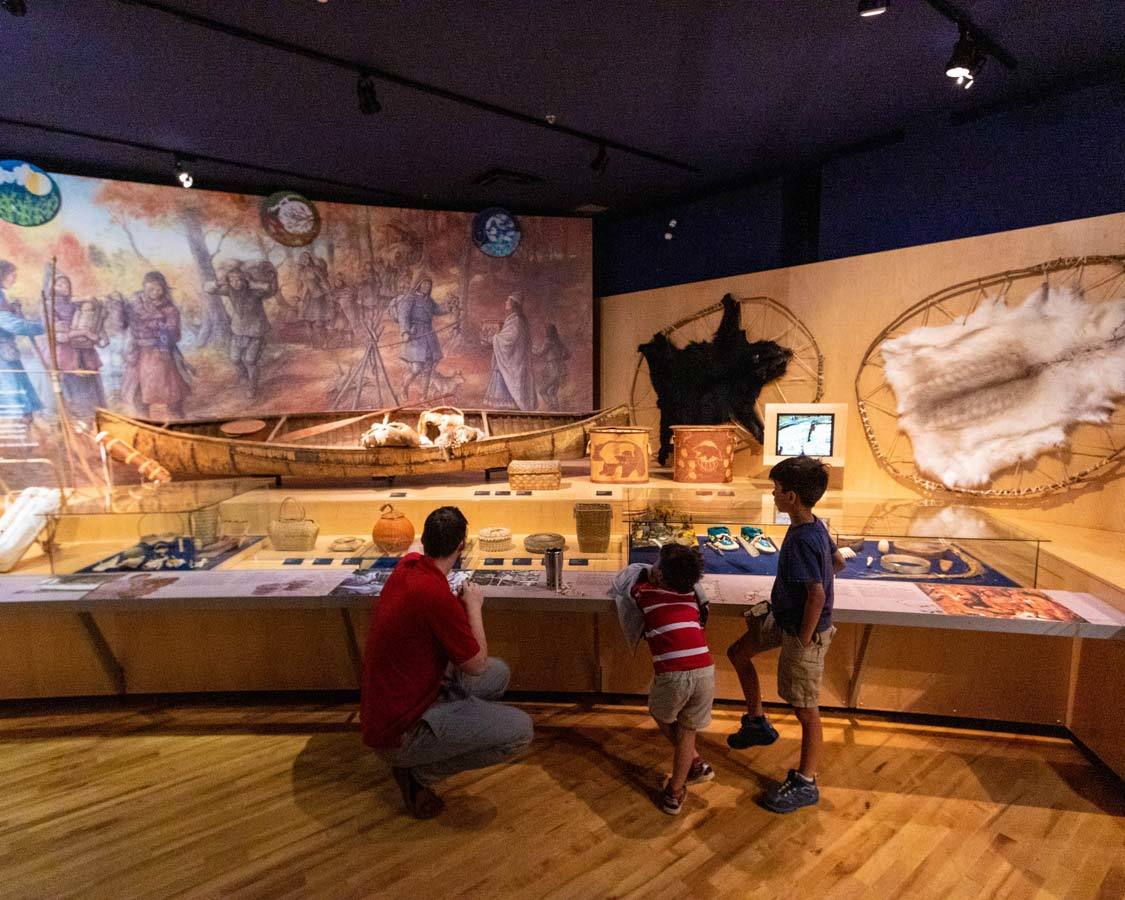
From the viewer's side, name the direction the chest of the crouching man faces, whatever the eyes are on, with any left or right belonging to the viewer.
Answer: facing away from the viewer and to the right of the viewer

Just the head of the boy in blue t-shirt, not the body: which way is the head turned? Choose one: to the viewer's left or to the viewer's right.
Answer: to the viewer's left

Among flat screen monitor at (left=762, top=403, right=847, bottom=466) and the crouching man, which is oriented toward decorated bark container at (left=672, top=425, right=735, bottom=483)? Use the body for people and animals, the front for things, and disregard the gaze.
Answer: the crouching man

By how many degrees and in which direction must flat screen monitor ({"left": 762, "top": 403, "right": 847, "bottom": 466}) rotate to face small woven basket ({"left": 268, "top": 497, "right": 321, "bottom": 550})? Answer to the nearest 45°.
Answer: approximately 45° to its right

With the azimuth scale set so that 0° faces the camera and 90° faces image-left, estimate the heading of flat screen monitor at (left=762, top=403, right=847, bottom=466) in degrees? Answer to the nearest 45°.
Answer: approximately 0°

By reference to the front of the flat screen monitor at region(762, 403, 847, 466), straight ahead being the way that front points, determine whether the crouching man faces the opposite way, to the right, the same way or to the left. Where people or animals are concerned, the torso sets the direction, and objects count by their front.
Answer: the opposite way

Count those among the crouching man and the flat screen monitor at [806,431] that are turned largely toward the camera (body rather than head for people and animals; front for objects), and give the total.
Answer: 1
